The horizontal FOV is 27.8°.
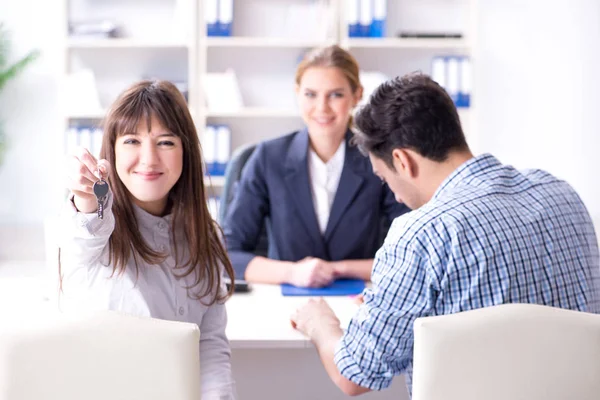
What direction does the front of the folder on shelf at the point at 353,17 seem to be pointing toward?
toward the camera

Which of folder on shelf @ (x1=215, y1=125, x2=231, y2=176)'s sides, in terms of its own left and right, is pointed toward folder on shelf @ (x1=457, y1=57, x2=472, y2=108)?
left

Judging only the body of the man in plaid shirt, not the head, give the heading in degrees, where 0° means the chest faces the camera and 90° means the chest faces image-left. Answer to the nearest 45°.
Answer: approximately 135°

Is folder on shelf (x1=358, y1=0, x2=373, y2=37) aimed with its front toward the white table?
yes

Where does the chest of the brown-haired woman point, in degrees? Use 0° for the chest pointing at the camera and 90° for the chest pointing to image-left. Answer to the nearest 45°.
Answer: approximately 0°

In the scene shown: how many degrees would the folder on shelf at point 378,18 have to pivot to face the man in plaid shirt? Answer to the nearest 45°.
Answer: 0° — it already faces them

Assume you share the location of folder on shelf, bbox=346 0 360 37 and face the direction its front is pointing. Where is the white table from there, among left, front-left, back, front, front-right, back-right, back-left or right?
front

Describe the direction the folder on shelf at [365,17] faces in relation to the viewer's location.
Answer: facing the viewer

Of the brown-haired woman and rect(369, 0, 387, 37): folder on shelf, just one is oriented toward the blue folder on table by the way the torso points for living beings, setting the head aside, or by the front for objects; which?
the folder on shelf

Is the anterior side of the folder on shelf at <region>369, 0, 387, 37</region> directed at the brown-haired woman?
yes

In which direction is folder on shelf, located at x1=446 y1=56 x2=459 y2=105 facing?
toward the camera
